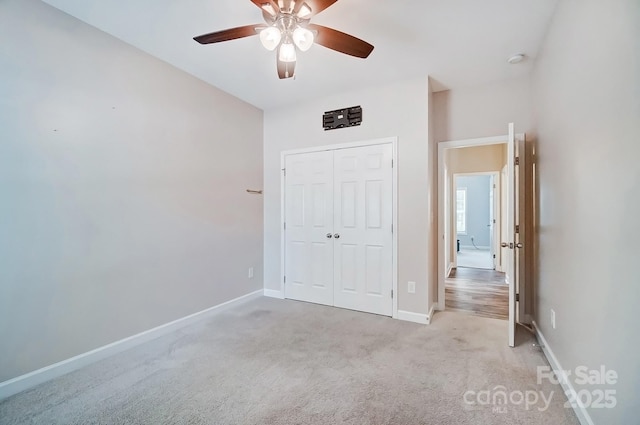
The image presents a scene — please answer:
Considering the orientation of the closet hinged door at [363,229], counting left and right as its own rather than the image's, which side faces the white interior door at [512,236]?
left

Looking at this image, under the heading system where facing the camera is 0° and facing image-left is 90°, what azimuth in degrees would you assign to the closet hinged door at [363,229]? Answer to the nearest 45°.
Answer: approximately 45°

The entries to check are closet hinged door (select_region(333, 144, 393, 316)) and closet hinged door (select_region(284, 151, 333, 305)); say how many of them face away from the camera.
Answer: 0

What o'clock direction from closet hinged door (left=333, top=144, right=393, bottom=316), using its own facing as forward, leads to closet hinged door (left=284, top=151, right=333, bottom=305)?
closet hinged door (left=284, top=151, right=333, bottom=305) is roughly at 2 o'clock from closet hinged door (left=333, top=144, right=393, bottom=316).

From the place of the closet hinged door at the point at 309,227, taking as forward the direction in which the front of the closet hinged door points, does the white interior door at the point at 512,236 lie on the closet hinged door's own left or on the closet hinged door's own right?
on the closet hinged door's own left

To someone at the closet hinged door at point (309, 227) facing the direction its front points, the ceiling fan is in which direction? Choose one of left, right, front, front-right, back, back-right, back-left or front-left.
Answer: front-left

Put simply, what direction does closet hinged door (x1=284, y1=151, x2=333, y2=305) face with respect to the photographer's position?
facing the viewer and to the left of the viewer

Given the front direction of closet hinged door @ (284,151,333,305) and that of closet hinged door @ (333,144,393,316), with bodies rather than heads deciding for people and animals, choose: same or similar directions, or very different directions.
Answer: same or similar directions
